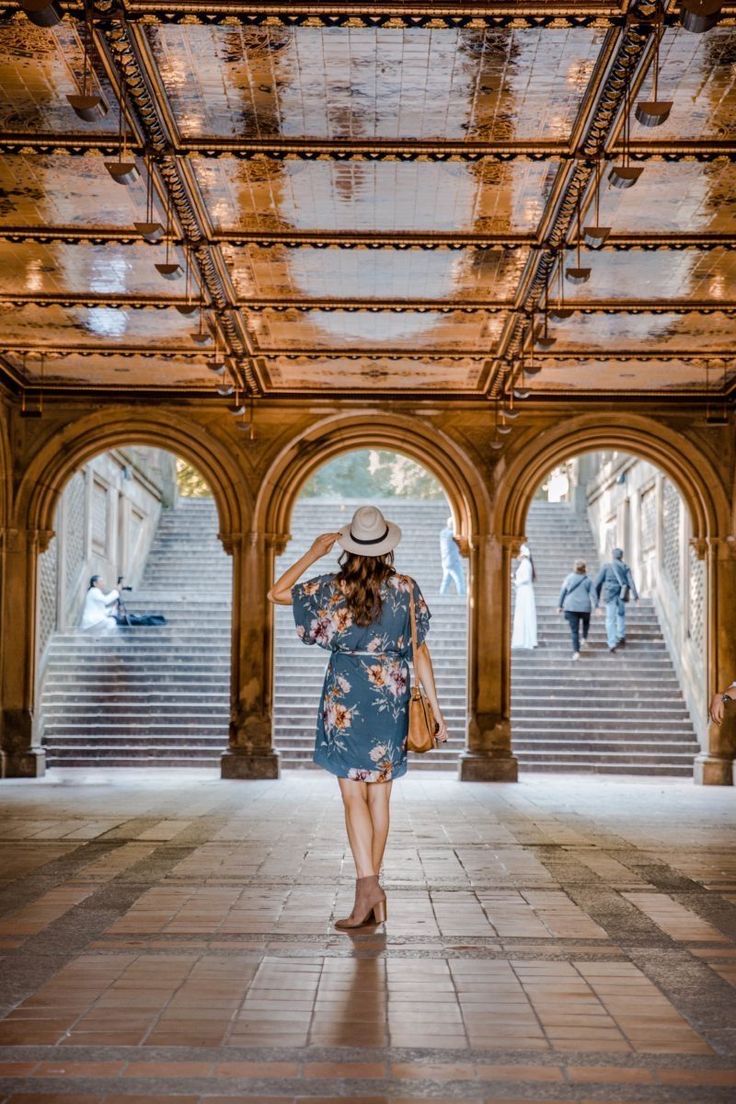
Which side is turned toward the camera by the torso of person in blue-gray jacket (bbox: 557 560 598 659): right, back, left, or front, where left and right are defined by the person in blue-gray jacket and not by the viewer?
back

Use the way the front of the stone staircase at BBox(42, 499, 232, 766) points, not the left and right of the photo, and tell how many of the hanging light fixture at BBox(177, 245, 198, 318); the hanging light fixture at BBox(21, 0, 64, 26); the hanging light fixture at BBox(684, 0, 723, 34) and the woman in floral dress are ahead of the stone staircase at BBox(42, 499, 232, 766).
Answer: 4

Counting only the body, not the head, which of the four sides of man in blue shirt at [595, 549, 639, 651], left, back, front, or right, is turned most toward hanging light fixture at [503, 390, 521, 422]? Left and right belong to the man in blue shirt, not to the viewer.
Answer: back

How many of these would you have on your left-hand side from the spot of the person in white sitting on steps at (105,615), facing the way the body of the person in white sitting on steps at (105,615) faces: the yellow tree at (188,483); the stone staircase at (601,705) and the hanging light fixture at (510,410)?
1

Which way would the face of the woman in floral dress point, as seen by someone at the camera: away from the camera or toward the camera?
away from the camera

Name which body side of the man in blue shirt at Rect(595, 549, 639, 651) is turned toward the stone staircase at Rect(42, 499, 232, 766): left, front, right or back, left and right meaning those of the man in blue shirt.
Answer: left

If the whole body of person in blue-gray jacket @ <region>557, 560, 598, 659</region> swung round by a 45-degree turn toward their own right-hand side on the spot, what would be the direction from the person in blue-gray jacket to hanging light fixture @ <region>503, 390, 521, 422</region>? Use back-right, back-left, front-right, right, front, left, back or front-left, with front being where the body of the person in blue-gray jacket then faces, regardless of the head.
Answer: back-right

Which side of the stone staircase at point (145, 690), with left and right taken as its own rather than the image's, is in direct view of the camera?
front

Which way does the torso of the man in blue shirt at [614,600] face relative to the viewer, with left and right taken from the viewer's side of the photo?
facing away from the viewer

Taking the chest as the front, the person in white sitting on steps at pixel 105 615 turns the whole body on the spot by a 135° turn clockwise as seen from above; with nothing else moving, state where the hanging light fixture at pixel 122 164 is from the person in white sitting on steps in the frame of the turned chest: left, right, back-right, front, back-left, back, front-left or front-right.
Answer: front-left

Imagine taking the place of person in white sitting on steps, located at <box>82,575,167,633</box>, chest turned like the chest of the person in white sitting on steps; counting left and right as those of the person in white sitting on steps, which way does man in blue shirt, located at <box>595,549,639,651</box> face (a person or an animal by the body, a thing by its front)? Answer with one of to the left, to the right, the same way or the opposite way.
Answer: to the left

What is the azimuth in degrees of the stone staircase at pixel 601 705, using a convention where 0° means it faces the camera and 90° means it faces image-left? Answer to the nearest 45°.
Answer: approximately 0°

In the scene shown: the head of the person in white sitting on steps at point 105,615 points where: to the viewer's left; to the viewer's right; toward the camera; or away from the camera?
to the viewer's right

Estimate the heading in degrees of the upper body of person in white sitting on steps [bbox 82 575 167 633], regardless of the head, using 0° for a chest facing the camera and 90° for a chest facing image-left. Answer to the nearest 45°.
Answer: approximately 270°

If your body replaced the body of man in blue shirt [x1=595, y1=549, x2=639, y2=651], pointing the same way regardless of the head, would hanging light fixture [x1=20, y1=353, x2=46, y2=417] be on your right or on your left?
on your left

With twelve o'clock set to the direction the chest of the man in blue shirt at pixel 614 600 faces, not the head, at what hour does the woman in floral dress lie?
The woman in floral dress is roughly at 6 o'clock from the man in blue shirt.

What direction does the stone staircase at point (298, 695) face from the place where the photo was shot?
facing the viewer
